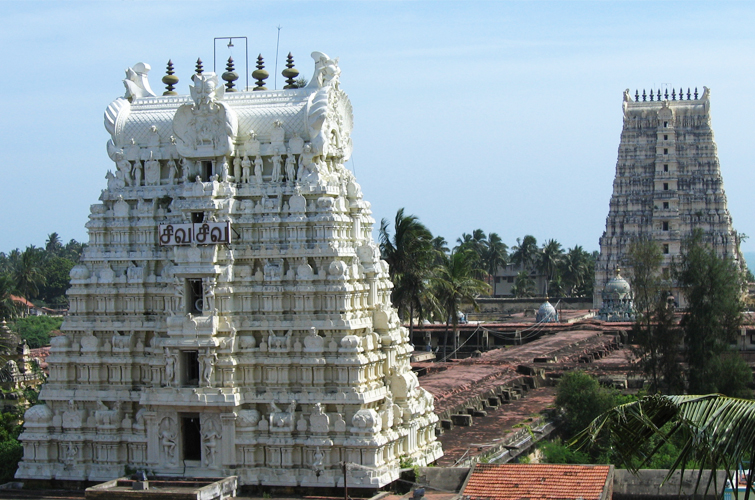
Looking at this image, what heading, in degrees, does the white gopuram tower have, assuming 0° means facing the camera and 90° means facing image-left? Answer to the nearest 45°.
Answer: approximately 0°

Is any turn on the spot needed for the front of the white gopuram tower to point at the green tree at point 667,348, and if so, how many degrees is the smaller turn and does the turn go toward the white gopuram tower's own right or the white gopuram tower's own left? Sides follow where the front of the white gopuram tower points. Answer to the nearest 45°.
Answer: approximately 135° to the white gopuram tower's own left

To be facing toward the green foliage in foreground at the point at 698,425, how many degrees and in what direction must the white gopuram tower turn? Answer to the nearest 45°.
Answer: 0° — it already faces it

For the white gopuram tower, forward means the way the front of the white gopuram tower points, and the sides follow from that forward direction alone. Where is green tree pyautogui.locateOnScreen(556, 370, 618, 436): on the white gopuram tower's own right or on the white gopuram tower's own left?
on the white gopuram tower's own left

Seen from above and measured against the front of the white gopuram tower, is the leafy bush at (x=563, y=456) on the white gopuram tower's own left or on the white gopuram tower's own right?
on the white gopuram tower's own left
